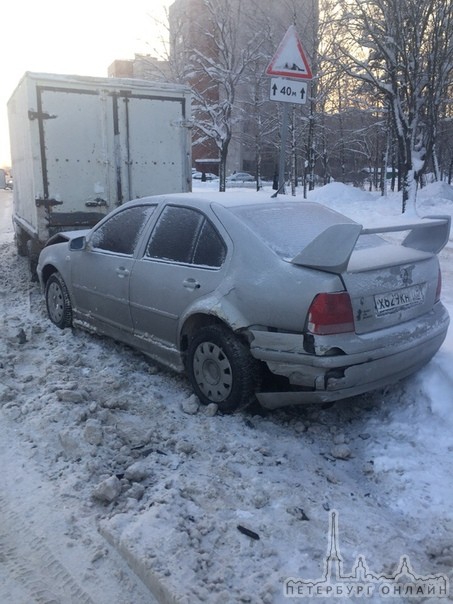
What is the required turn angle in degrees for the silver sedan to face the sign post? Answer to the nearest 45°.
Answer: approximately 45° to its right

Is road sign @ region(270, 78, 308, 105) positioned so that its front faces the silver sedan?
yes

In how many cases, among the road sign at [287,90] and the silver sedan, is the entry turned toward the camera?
1

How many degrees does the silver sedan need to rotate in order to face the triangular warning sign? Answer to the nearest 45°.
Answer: approximately 45° to its right

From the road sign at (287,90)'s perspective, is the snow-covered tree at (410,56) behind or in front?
behind

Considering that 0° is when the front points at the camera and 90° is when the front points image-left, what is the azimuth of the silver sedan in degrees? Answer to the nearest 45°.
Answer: approximately 135°

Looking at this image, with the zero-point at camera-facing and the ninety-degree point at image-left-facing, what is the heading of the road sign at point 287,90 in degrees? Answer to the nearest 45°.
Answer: approximately 0°

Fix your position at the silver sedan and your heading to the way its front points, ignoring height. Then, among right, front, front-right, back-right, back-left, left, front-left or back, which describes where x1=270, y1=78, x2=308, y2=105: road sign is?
front-right
